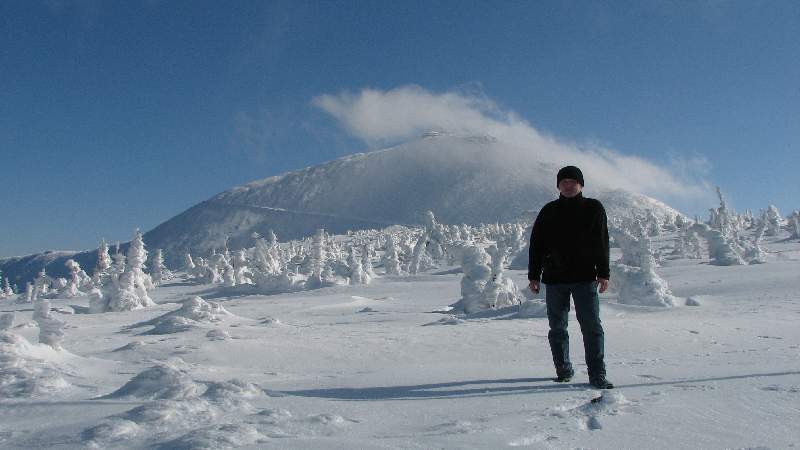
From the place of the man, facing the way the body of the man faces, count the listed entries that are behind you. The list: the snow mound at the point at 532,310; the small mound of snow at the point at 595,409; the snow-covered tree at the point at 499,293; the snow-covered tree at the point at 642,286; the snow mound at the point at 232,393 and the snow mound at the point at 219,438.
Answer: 3

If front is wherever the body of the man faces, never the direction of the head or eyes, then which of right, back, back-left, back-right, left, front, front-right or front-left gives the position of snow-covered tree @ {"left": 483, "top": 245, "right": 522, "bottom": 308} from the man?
back

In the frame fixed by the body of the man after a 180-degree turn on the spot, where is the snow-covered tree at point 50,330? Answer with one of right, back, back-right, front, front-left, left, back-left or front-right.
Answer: left

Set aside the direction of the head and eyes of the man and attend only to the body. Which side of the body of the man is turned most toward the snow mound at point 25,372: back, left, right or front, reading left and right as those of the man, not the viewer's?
right

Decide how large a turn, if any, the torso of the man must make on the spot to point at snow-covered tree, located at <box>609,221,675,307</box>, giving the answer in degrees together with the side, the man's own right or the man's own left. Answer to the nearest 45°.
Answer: approximately 180°

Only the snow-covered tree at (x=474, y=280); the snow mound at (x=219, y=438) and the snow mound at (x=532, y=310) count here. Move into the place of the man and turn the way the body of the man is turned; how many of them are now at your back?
2

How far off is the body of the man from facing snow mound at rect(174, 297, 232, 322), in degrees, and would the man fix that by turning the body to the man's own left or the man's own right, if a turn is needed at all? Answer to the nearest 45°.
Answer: approximately 135° to the man's own right

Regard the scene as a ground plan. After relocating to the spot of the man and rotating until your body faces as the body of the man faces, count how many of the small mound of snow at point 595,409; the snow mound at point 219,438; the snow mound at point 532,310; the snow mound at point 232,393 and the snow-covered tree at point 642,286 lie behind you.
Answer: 2

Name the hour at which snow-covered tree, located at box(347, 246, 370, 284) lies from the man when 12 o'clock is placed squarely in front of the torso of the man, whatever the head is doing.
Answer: The snow-covered tree is roughly at 5 o'clock from the man.

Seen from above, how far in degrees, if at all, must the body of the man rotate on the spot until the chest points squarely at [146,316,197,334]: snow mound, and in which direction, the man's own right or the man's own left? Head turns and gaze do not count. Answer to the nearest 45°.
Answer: approximately 135° to the man's own right

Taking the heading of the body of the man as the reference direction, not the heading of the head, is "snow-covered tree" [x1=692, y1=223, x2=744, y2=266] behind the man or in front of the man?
behind

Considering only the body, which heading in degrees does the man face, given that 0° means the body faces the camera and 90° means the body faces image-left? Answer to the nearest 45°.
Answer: approximately 0°

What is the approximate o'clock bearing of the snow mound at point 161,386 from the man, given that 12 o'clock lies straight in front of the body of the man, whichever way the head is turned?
The snow mound is roughly at 2 o'clock from the man.

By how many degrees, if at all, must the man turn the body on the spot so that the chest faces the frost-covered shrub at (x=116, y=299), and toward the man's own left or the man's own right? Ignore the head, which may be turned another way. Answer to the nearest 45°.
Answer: approximately 135° to the man's own right
